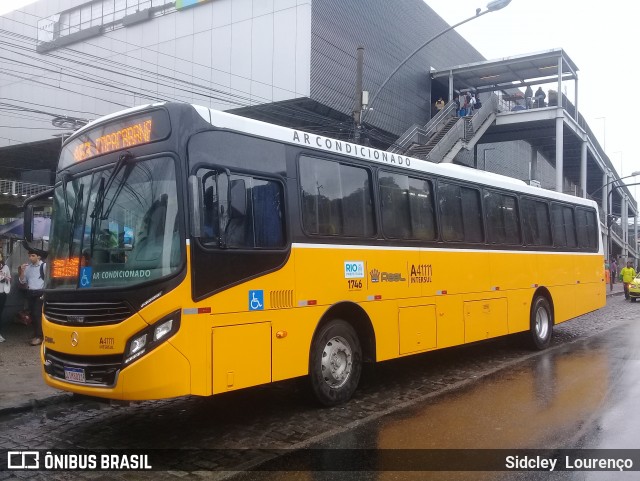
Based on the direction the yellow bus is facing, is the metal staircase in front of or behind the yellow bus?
behind

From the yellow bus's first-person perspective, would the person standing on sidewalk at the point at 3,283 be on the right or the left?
on its right

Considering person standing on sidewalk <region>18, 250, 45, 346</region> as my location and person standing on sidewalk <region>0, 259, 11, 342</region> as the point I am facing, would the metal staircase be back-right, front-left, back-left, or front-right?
back-right

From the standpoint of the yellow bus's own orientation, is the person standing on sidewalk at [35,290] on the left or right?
on its right
